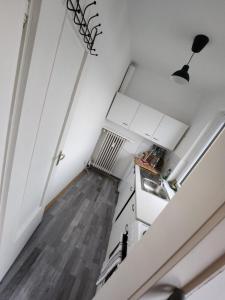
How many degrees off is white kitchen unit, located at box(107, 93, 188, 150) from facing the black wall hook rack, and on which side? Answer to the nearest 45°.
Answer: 0° — it already faces it

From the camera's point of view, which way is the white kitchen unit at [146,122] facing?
toward the camera
